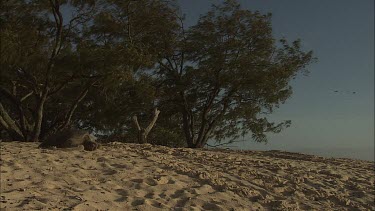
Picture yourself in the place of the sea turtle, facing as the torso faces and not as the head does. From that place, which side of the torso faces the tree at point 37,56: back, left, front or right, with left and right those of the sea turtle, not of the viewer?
back

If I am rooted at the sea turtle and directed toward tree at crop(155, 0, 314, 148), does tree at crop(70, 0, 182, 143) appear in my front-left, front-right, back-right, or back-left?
front-left

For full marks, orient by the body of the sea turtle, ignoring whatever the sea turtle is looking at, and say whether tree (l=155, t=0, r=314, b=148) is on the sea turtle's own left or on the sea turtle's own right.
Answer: on the sea turtle's own left

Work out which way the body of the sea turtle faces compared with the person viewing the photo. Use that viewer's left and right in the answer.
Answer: facing the viewer and to the right of the viewer
